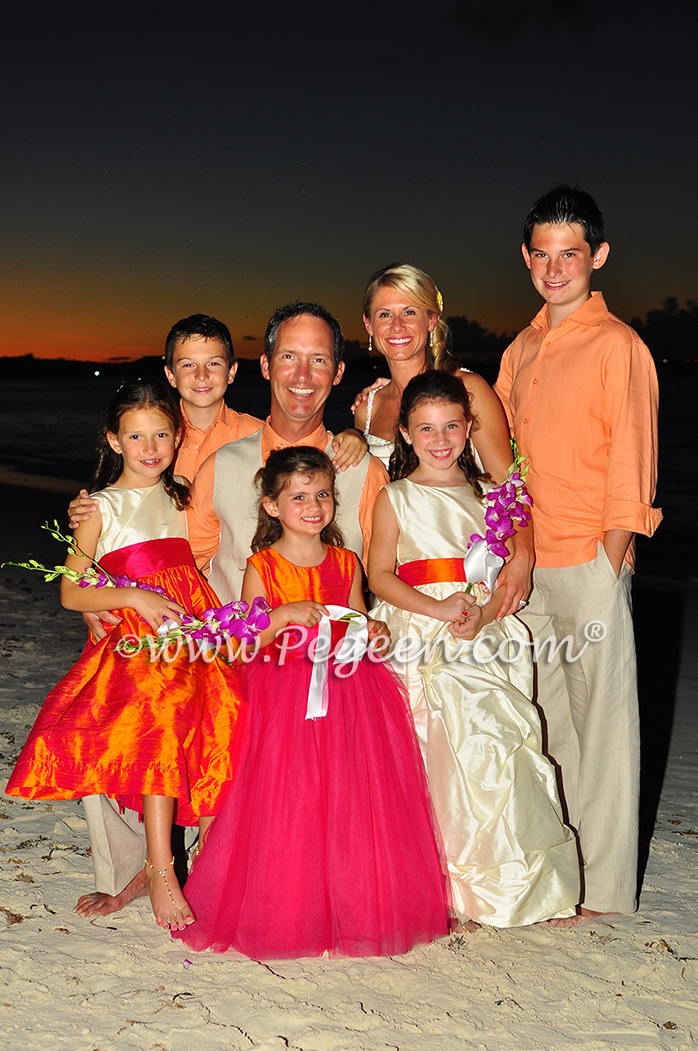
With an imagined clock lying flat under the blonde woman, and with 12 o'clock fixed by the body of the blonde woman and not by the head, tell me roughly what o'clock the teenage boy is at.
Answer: The teenage boy is roughly at 8 o'clock from the blonde woman.

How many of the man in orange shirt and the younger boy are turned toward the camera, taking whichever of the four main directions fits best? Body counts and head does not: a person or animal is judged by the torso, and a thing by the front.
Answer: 2

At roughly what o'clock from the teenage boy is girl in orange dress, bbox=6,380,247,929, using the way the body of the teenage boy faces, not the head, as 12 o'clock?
The girl in orange dress is roughly at 1 o'clock from the teenage boy.

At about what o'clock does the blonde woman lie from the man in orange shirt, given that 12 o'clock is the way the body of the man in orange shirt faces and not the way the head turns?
The blonde woman is roughly at 9 o'clock from the man in orange shirt.

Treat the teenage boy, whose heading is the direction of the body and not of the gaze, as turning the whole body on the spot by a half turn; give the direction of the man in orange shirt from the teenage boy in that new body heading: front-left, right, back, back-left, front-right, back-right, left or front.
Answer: back-left

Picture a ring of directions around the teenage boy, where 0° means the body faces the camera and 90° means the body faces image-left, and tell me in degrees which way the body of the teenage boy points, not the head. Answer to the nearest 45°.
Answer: approximately 45°

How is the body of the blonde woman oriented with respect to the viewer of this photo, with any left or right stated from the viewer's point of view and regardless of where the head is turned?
facing the viewer and to the left of the viewer

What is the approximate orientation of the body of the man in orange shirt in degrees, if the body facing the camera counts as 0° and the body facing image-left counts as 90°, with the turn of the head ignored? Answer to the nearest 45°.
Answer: approximately 0°

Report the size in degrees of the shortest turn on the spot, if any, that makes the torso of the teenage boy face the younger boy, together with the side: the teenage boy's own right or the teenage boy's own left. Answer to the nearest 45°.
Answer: approximately 45° to the teenage boy's own right
